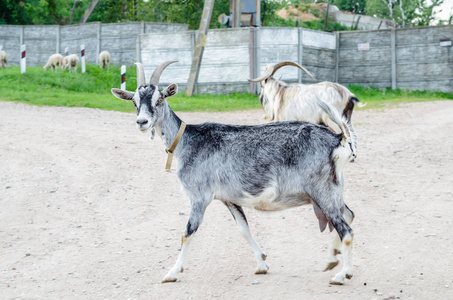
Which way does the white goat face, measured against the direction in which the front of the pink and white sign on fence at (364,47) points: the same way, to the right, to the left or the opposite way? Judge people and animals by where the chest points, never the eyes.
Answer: to the right

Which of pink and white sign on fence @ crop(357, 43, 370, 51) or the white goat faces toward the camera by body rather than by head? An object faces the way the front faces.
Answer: the pink and white sign on fence

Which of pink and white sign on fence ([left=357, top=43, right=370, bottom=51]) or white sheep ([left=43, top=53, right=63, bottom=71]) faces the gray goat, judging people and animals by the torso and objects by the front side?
the pink and white sign on fence

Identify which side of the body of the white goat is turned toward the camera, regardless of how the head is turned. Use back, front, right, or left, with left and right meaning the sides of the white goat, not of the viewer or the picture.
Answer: left

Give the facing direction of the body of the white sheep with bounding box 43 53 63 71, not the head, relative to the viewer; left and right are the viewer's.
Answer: facing to the left of the viewer

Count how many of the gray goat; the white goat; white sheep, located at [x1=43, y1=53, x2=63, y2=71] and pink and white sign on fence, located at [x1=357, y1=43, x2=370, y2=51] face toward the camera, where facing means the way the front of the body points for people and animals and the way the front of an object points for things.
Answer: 1

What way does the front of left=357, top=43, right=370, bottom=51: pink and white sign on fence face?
toward the camera

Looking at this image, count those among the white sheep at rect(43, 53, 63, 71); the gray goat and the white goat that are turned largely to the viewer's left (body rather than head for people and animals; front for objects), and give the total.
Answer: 3

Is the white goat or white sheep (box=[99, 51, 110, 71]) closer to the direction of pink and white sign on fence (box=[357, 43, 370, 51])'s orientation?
the white goat

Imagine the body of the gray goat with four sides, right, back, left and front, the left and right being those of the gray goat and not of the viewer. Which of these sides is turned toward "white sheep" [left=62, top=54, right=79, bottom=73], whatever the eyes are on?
right

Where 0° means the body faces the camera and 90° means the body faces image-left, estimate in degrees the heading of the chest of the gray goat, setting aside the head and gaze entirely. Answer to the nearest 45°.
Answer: approximately 90°
